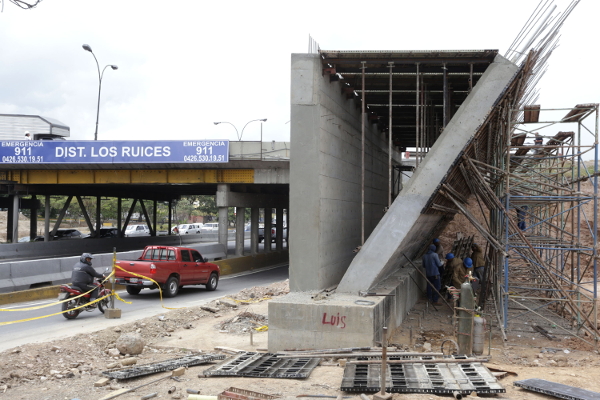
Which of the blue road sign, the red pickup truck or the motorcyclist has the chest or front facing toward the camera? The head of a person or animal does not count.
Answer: the blue road sign

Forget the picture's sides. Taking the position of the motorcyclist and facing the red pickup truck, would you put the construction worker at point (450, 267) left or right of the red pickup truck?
right

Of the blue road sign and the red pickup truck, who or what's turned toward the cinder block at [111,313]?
the blue road sign

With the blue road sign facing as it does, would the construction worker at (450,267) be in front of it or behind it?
in front

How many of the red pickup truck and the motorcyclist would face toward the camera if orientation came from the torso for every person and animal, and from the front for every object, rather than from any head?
0

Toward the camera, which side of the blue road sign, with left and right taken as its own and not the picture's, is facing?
front

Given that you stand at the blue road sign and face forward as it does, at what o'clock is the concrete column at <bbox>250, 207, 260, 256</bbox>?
The concrete column is roughly at 8 o'clock from the blue road sign.

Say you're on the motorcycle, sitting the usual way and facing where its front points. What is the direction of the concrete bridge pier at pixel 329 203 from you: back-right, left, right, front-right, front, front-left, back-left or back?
right
